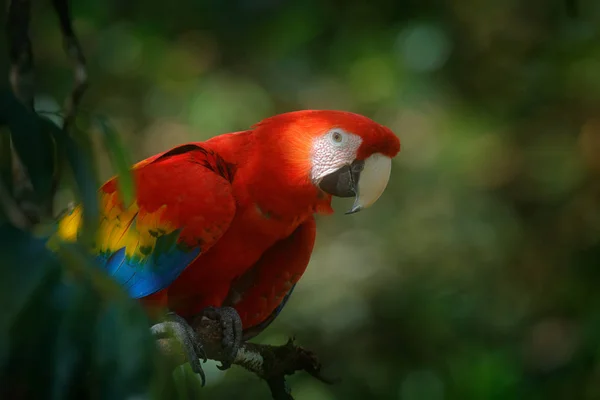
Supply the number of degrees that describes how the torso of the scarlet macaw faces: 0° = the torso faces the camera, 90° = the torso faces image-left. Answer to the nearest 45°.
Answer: approximately 315°
